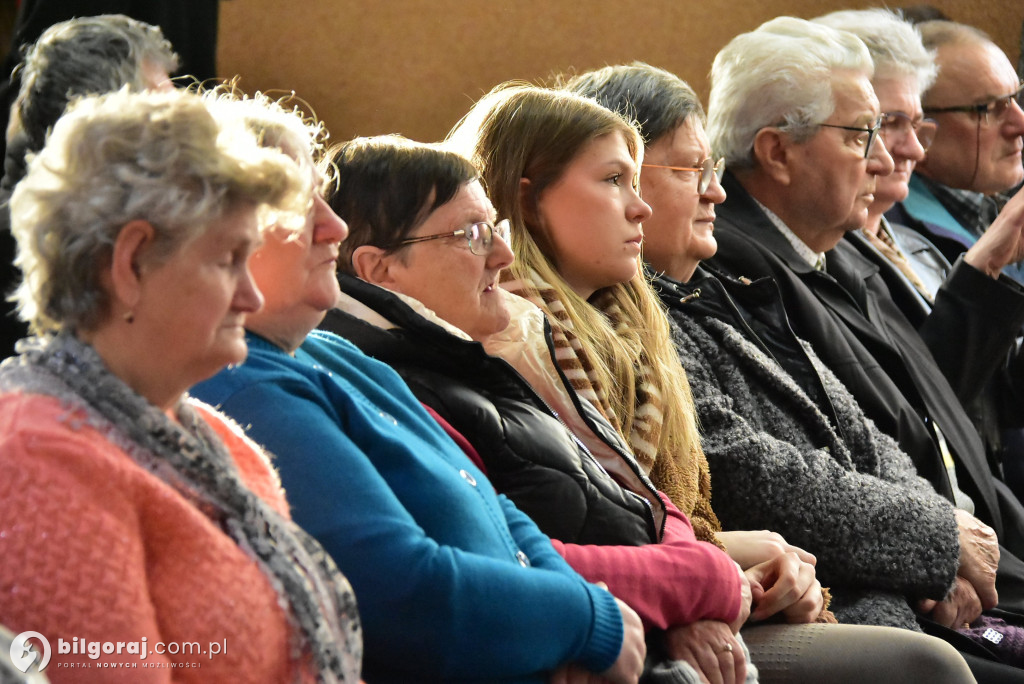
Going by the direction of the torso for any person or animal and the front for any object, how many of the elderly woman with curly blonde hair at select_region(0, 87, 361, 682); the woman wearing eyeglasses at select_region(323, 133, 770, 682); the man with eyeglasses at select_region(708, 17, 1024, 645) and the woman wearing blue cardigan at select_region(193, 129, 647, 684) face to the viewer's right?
4

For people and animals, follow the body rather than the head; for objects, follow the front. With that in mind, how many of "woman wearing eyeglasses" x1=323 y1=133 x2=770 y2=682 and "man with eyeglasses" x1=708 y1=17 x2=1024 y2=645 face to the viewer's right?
2

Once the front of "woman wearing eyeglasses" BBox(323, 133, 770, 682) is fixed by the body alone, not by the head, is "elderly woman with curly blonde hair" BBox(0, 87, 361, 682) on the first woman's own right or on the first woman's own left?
on the first woman's own right

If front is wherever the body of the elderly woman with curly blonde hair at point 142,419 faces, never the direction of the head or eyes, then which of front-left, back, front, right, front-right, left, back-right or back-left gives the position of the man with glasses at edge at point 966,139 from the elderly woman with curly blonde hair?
front-left

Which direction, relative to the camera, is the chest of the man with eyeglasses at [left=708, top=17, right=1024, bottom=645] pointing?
to the viewer's right

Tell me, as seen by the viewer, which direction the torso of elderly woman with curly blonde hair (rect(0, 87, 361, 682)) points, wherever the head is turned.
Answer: to the viewer's right

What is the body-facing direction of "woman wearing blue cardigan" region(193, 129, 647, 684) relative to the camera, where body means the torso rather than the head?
to the viewer's right

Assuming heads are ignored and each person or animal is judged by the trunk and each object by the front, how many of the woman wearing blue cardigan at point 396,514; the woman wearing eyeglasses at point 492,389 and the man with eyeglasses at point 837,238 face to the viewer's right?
3

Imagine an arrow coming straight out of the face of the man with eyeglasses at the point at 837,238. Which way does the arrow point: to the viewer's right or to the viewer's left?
to the viewer's right

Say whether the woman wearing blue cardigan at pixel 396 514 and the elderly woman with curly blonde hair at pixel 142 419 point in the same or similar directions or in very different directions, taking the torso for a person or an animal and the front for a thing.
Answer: same or similar directions

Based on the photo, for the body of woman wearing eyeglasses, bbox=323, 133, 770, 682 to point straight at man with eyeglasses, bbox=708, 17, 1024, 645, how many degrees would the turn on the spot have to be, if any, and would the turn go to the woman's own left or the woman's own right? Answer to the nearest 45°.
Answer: approximately 45° to the woman's own left

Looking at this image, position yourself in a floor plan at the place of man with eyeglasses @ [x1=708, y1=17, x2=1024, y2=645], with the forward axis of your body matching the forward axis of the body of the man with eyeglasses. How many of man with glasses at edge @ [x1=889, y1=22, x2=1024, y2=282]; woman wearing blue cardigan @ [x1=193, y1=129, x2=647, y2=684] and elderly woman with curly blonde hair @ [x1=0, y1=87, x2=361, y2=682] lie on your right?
2

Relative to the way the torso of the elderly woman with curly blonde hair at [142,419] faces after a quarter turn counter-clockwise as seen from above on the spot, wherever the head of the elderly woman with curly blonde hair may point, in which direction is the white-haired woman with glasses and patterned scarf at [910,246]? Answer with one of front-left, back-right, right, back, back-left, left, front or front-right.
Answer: front-right

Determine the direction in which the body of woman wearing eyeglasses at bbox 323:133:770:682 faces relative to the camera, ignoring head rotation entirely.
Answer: to the viewer's right

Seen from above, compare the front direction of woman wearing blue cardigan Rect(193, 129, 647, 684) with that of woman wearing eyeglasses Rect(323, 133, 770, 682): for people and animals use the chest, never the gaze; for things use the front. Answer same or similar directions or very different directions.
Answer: same or similar directions
